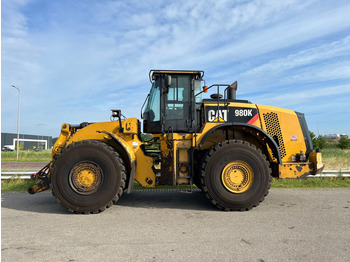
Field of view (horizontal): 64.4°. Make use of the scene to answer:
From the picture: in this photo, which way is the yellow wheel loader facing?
to the viewer's left
